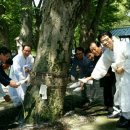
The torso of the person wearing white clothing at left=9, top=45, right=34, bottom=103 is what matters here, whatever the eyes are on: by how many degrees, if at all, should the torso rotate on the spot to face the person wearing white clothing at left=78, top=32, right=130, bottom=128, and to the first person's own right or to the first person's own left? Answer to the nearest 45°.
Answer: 0° — they already face them

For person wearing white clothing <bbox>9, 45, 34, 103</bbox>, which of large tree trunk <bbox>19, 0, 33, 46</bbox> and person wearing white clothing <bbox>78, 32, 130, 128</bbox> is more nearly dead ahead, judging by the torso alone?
the person wearing white clothing

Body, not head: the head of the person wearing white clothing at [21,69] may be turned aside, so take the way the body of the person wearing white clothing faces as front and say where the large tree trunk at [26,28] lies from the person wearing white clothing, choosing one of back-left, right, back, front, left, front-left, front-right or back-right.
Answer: back-left

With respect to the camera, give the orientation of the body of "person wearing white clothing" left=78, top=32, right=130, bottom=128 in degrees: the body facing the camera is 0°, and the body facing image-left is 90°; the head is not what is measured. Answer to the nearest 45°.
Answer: approximately 45°

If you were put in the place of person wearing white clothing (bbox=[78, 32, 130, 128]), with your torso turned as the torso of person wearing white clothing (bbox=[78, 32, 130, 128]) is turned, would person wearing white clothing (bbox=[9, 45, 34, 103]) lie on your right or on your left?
on your right

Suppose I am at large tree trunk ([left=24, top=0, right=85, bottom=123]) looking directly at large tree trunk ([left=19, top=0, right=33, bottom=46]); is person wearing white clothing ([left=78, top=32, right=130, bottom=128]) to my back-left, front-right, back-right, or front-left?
back-right

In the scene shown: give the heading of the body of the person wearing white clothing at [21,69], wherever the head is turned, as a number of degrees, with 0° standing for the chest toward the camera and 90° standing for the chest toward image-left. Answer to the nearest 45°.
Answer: approximately 315°
